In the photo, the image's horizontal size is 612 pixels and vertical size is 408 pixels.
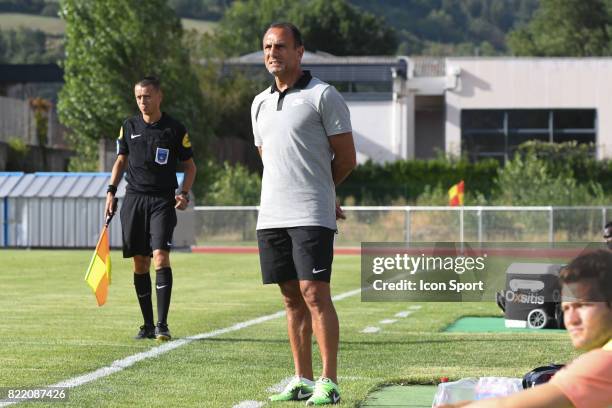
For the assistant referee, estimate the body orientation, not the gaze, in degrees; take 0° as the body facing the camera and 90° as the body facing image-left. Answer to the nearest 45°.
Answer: approximately 0°

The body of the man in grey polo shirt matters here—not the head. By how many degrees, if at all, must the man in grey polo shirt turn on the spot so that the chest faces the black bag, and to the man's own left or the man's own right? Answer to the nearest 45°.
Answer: approximately 90° to the man's own left

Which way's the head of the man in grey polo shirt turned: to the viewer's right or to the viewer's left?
to the viewer's left

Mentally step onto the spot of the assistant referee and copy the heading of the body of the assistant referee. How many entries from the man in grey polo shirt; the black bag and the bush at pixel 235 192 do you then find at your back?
1

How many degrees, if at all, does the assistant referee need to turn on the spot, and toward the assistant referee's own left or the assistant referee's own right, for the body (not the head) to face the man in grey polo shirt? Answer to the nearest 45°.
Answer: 0° — they already face them

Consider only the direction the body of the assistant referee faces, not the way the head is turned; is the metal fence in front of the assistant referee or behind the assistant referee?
behind

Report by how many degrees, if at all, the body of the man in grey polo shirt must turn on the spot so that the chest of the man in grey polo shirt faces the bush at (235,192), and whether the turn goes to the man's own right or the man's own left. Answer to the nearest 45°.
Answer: approximately 135° to the man's own right

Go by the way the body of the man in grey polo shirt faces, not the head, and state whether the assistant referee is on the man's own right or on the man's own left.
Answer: on the man's own right

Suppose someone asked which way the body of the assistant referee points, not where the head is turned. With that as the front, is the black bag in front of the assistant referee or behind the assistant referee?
in front

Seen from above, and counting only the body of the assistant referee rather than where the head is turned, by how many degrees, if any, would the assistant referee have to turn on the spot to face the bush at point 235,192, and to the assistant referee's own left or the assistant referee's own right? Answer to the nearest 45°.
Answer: approximately 180°
